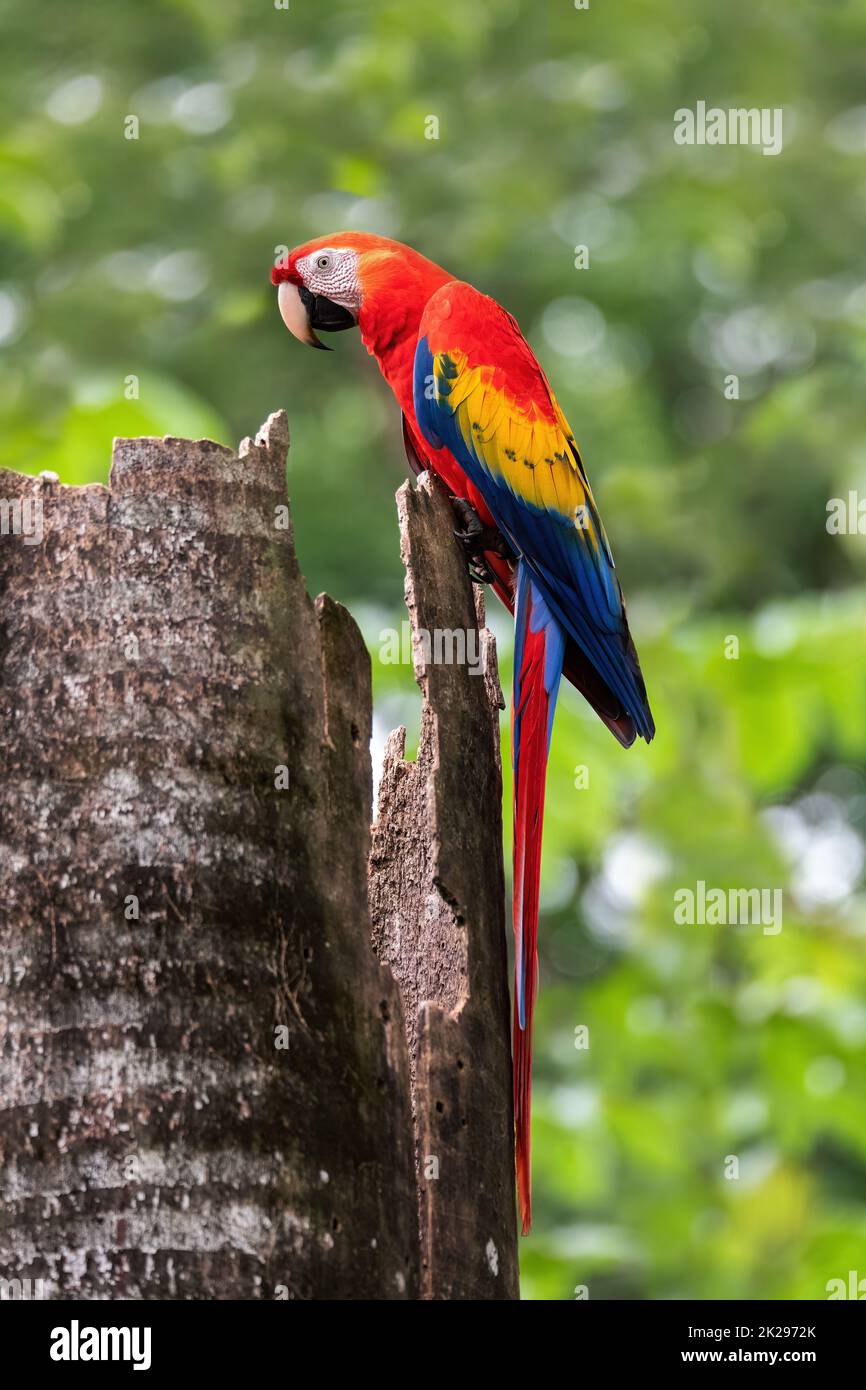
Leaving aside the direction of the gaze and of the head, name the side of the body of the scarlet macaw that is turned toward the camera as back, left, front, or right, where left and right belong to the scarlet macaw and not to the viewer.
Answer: left
